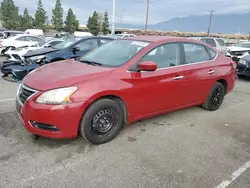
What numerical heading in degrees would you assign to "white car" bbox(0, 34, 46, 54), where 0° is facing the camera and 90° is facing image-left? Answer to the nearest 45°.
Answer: approximately 45°

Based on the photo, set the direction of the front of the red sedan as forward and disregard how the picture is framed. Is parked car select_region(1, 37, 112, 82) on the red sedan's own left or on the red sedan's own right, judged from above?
on the red sedan's own right

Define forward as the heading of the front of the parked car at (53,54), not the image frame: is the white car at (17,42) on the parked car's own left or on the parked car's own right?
on the parked car's own right

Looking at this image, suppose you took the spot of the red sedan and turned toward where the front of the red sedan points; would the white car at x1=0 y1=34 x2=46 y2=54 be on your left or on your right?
on your right

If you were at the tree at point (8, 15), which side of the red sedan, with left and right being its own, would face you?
right

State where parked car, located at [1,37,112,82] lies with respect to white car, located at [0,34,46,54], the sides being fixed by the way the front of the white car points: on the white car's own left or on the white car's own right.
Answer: on the white car's own left

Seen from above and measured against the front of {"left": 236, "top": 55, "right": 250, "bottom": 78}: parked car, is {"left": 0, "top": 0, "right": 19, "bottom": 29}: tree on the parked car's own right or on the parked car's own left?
on the parked car's own right

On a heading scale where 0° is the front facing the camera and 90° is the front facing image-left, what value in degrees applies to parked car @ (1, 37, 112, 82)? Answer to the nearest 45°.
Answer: approximately 45°

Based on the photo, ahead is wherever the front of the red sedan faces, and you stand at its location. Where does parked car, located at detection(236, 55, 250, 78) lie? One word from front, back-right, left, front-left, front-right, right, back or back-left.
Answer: back
